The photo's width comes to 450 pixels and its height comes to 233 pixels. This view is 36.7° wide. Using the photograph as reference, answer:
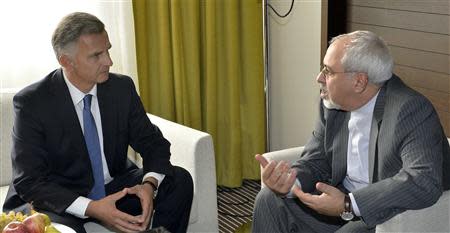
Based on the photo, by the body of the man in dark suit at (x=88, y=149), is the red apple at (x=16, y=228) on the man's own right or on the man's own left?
on the man's own right

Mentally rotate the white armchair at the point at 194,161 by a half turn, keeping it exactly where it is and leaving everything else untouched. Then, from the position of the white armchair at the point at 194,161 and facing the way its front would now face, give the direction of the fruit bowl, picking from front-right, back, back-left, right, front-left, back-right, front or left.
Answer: left

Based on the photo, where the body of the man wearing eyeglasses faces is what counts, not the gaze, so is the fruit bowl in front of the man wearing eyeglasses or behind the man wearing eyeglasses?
in front

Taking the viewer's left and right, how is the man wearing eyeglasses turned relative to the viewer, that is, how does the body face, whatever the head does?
facing the viewer and to the left of the viewer

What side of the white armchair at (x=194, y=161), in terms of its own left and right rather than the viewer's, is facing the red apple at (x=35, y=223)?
right

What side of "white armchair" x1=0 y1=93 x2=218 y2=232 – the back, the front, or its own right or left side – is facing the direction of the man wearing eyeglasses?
front

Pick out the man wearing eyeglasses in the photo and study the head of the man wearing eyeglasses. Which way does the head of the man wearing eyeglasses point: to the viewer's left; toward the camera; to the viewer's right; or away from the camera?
to the viewer's left

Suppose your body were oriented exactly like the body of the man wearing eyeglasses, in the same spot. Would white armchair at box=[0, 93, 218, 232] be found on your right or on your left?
on your right

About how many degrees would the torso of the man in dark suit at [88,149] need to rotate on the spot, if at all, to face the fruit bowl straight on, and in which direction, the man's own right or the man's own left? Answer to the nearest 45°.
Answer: approximately 45° to the man's own right

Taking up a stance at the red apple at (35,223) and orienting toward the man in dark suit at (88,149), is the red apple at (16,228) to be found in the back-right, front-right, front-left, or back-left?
back-left

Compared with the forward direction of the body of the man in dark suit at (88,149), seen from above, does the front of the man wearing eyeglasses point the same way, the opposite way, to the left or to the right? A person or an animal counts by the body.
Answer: to the right

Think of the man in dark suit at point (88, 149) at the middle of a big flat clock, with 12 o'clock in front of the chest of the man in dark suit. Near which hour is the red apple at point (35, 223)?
The red apple is roughly at 2 o'clock from the man in dark suit.

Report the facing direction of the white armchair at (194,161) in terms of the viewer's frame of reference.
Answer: facing the viewer and to the right of the viewer

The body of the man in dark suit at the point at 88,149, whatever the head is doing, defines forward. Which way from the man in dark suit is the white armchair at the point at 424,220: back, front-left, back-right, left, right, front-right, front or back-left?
front

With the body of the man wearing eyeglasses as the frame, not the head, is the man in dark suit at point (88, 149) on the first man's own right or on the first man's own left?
on the first man's own right

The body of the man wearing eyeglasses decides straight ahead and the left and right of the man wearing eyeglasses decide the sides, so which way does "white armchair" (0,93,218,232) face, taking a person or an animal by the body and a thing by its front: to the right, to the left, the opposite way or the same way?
to the left
